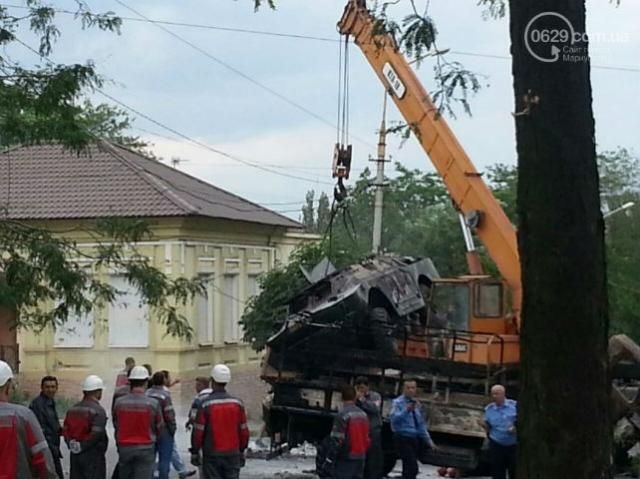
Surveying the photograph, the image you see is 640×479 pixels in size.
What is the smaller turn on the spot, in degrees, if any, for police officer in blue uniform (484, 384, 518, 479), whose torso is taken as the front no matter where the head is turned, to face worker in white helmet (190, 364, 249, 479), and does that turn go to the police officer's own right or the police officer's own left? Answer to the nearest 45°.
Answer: approximately 45° to the police officer's own right

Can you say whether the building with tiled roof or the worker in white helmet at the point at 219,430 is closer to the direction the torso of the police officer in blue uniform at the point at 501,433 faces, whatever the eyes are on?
the worker in white helmet

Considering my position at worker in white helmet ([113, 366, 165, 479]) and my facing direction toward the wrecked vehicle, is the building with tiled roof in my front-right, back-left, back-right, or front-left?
front-left

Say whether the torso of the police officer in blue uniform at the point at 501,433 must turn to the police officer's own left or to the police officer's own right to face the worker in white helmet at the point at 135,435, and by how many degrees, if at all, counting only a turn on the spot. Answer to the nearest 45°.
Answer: approximately 45° to the police officer's own right

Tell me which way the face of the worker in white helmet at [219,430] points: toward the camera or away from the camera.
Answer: away from the camera

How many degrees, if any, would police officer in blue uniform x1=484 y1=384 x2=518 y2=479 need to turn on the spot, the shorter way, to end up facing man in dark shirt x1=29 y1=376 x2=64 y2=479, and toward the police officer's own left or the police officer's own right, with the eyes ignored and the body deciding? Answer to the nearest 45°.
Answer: approximately 45° to the police officer's own right

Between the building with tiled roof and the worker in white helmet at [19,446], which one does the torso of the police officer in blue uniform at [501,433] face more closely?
the worker in white helmet

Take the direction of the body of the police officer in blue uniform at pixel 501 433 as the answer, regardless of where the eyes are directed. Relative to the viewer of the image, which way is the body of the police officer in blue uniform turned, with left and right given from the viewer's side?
facing the viewer

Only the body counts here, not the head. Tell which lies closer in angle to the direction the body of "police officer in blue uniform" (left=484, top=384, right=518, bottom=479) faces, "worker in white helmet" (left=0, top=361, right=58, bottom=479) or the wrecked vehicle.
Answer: the worker in white helmet

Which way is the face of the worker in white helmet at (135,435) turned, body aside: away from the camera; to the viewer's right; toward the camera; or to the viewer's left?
away from the camera
